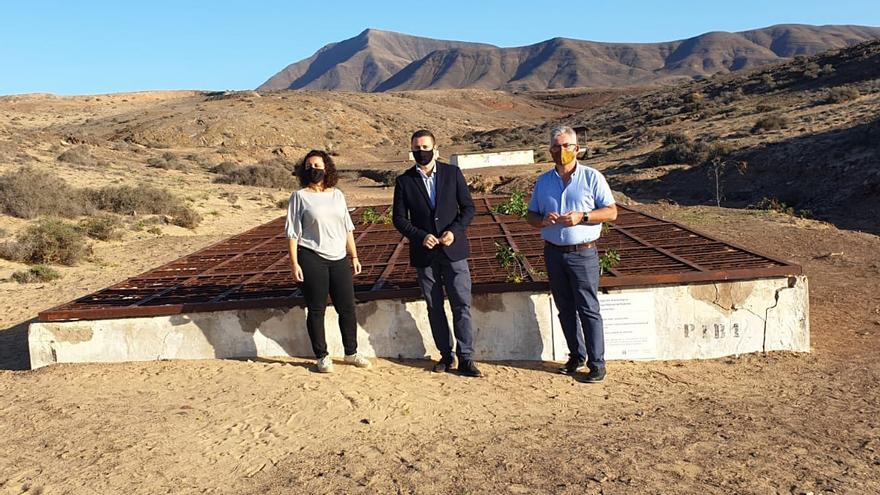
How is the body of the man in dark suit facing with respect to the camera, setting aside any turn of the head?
toward the camera

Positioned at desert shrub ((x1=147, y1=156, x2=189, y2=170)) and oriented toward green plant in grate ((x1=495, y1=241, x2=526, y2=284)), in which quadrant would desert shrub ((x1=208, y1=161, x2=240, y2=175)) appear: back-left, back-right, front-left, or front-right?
front-left

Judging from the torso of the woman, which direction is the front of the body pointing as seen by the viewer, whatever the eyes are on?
toward the camera

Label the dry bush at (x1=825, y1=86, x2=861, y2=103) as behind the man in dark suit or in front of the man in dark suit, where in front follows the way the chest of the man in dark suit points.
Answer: behind

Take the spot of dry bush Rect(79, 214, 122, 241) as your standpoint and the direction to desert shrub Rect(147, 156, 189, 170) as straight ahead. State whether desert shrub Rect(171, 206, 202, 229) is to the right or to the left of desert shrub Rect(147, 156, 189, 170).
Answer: right

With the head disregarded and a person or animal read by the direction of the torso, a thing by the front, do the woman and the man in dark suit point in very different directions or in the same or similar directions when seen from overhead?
same or similar directions

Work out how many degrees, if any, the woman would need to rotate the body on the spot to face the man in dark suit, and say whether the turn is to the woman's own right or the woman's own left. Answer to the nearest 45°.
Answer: approximately 90° to the woman's own left

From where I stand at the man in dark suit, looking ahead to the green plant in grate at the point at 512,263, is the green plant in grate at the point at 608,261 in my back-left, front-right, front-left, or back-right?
front-right

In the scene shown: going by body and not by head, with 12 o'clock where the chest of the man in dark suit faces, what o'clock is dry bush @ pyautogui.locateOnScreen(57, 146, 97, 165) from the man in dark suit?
The dry bush is roughly at 5 o'clock from the man in dark suit.

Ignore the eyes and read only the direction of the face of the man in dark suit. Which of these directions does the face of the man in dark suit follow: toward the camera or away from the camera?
toward the camera

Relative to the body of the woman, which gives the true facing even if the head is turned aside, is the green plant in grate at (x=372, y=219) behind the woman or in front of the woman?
behind

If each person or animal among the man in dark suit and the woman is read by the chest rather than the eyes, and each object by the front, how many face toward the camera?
2

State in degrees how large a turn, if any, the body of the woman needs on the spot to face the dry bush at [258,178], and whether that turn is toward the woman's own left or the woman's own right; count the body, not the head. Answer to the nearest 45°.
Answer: approximately 180°

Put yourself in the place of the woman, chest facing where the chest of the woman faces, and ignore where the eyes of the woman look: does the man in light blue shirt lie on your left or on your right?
on your left

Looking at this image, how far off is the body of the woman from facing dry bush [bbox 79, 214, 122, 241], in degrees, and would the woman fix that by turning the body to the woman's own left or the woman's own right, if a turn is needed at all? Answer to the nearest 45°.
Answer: approximately 135° to the woman's own right
